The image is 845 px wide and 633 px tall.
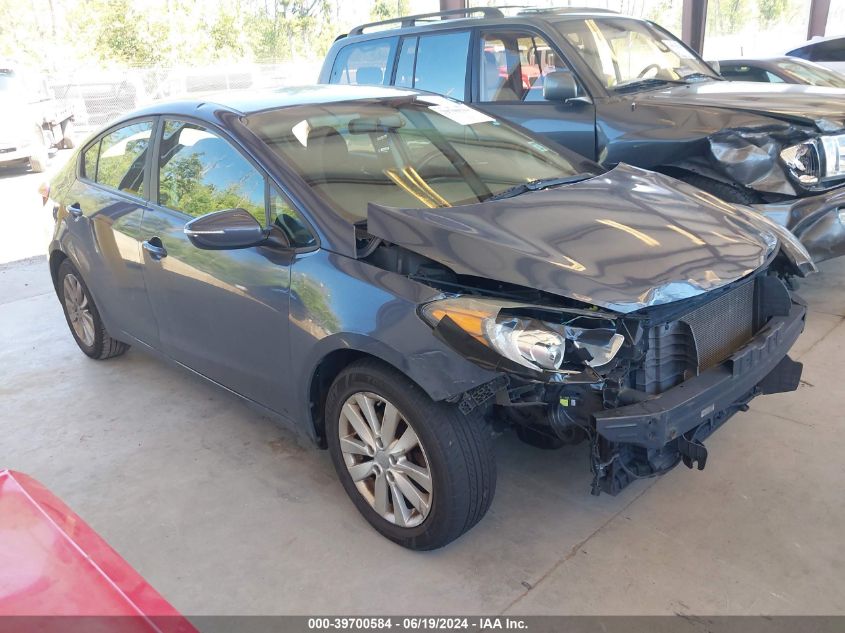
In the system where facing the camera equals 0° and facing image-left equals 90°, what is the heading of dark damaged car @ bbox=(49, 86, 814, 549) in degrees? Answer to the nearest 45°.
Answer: approximately 315°

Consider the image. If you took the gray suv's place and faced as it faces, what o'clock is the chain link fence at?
The chain link fence is roughly at 6 o'clock from the gray suv.

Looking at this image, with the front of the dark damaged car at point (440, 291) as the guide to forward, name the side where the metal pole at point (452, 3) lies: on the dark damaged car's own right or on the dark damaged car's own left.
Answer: on the dark damaged car's own left

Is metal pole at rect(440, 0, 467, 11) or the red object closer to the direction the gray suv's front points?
the red object

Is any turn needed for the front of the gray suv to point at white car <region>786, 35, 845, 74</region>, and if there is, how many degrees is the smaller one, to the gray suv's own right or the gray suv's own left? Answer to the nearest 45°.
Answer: approximately 90° to the gray suv's own left

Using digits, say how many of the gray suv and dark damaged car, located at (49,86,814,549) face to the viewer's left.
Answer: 0

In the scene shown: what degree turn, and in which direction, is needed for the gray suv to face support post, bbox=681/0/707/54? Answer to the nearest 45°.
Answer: approximately 135° to its left

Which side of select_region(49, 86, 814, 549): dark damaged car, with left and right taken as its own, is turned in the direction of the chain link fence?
back

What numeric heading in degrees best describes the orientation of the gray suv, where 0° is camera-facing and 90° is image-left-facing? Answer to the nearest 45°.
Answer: approximately 315°

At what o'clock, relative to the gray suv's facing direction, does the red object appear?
The red object is roughly at 2 o'clock from the gray suv.

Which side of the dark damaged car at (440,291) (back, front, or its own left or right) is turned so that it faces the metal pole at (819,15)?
left

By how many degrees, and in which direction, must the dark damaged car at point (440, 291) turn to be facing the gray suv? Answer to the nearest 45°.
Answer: approximately 90° to its left

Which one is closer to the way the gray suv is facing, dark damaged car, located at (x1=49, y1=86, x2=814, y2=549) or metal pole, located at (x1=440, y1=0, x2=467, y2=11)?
the dark damaged car

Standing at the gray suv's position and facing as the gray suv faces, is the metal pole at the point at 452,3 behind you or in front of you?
behind
